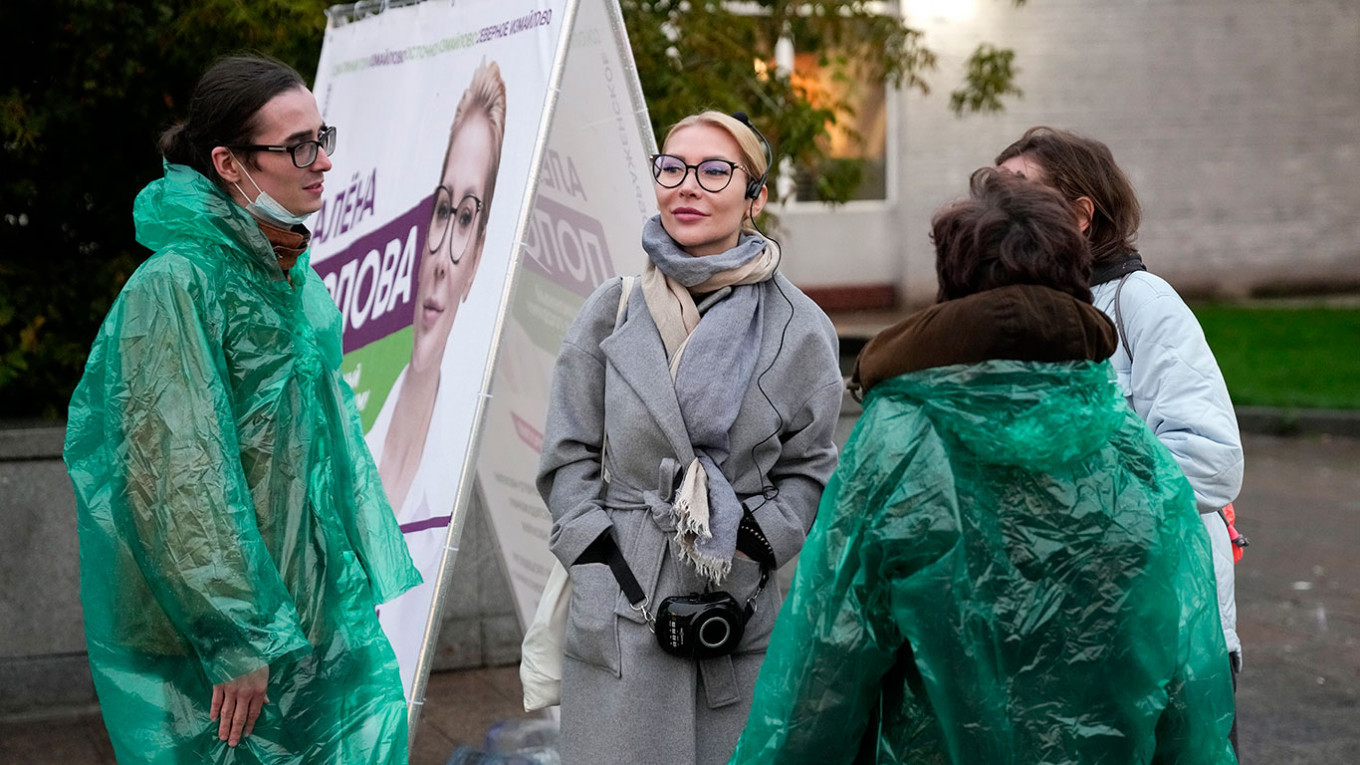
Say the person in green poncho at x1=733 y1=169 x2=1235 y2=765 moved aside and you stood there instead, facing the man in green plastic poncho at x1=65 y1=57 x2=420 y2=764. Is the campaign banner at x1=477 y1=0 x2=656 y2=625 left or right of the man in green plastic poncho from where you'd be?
right

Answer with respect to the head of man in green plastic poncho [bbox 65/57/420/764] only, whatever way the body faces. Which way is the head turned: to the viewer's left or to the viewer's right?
to the viewer's right

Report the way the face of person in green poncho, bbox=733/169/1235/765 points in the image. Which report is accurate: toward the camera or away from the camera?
away from the camera

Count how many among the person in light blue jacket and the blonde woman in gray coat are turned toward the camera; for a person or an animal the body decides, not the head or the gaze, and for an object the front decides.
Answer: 1

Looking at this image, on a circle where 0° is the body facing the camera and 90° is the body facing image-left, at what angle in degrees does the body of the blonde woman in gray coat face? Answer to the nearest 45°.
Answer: approximately 0°

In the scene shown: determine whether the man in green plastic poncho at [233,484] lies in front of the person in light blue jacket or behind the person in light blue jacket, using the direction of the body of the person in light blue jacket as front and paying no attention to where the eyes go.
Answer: in front

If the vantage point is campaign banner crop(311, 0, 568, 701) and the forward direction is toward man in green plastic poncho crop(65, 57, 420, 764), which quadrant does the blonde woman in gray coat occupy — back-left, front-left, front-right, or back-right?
front-left

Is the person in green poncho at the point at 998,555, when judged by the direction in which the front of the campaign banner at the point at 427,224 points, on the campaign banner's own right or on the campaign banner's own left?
on the campaign banner's own left

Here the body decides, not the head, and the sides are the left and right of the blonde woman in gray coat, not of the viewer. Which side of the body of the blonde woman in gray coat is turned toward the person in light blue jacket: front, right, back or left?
left

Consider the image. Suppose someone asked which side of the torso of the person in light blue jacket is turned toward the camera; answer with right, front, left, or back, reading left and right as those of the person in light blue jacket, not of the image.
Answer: left

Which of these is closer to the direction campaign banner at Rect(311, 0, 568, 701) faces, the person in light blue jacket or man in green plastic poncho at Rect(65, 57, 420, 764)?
the man in green plastic poncho

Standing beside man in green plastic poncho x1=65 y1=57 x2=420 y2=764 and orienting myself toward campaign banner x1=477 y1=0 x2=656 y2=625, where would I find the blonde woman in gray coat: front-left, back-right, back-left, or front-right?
front-right

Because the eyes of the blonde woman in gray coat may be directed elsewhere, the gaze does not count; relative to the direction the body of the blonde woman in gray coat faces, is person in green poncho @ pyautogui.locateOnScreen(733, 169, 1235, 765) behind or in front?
in front
